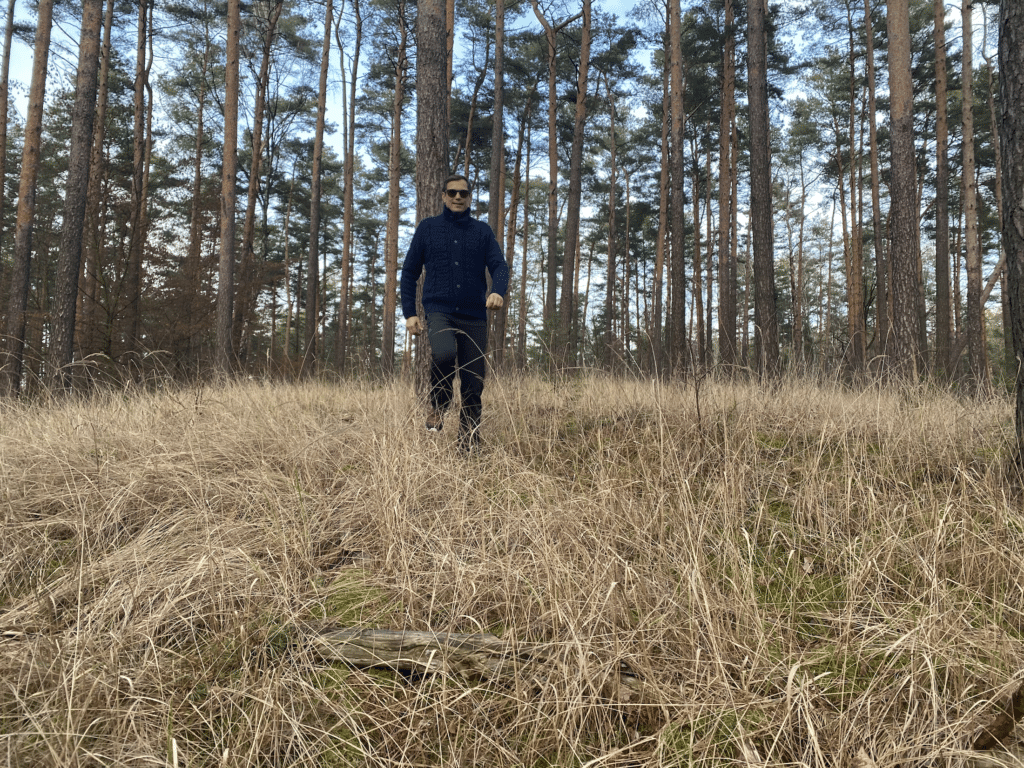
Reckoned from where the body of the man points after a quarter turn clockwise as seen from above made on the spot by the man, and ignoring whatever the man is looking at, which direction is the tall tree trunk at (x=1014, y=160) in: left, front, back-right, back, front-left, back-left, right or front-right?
back-left

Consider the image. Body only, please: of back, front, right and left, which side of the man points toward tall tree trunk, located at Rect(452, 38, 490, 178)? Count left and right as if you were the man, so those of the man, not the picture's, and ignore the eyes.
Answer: back

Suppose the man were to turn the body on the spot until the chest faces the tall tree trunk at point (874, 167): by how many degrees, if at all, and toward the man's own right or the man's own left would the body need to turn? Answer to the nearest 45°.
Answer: approximately 135° to the man's own left

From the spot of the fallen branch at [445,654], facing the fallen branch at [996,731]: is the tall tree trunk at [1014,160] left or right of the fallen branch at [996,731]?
left

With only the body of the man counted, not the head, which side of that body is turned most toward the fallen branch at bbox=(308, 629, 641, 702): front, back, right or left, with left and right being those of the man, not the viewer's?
front

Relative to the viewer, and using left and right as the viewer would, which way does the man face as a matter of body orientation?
facing the viewer

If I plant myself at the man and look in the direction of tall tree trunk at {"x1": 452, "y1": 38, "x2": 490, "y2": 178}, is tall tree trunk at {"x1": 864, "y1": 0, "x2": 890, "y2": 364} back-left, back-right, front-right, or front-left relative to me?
front-right

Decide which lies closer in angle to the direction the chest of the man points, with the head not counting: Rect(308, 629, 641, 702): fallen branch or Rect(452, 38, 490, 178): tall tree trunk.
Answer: the fallen branch

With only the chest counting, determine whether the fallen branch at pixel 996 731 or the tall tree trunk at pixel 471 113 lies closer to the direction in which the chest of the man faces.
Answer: the fallen branch

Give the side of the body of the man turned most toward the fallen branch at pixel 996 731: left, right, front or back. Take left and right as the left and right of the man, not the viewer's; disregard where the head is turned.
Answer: front
